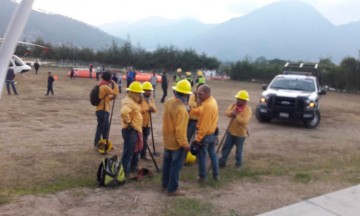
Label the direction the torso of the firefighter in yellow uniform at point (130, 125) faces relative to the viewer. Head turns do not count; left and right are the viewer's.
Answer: facing to the right of the viewer

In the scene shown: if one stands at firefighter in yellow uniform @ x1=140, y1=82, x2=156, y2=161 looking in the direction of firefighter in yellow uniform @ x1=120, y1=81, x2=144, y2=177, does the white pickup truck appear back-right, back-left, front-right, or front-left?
back-left

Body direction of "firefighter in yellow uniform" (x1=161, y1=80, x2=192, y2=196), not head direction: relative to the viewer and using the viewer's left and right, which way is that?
facing away from the viewer and to the right of the viewer

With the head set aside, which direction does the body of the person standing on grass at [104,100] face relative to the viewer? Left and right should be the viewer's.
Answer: facing to the right of the viewer

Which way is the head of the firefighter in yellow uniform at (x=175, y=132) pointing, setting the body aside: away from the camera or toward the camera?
away from the camera

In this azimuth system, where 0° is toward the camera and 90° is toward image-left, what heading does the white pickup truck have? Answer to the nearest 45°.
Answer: approximately 0°
